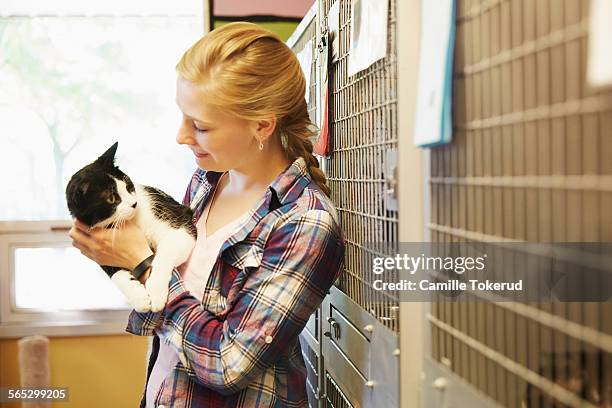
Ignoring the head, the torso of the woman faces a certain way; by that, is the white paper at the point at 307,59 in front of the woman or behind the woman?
behind

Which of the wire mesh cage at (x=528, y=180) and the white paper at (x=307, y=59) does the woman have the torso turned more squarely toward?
the wire mesh cage

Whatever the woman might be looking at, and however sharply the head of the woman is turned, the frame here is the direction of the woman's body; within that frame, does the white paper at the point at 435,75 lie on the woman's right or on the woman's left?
on the woman's left

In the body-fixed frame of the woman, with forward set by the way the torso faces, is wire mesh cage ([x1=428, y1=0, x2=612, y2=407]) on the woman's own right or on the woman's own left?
on the woman's own left

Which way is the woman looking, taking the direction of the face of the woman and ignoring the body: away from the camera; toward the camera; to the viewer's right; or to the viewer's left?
to the viewer's left

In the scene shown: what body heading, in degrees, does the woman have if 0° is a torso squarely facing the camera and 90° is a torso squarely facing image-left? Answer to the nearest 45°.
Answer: approximately 45°
